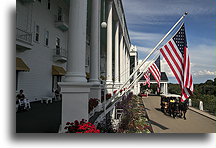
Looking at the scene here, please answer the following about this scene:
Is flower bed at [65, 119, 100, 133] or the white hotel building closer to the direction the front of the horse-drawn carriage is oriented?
the flower bed

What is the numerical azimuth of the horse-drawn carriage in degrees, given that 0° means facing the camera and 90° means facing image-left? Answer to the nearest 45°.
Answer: approximately 315°

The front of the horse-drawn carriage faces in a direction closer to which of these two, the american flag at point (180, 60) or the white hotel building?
the american flag

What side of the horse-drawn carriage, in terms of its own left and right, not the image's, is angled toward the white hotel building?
right

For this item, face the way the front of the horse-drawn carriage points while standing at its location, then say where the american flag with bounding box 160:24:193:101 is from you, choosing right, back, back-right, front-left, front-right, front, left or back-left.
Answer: front-right

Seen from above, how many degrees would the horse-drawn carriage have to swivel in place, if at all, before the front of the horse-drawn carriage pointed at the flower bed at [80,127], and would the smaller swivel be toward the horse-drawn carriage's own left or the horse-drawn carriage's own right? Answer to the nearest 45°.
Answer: approximately 45° to the horse-drawn carriage's own right
